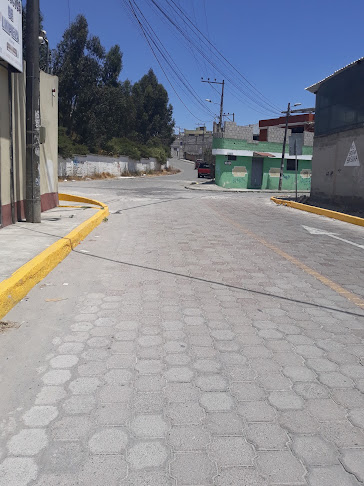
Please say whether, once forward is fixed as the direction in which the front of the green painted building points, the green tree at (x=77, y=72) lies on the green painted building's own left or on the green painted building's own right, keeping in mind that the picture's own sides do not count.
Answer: on the green painted building's own right

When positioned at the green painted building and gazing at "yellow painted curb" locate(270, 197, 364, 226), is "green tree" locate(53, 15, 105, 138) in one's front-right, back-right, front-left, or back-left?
back-right

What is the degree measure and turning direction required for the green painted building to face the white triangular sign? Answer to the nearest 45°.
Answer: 0° — it already faces it

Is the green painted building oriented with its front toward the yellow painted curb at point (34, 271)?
yes

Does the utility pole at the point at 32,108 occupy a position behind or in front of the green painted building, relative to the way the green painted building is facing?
in front

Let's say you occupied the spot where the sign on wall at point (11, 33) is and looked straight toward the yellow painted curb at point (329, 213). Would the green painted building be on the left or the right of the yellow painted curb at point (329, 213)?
left

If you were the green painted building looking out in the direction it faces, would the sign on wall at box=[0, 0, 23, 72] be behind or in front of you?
in front

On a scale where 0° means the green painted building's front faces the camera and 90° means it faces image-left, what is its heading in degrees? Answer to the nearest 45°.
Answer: approximately 0°

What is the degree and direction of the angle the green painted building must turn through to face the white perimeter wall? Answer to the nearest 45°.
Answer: approximately 90° to its right

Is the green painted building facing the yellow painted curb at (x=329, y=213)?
yes
